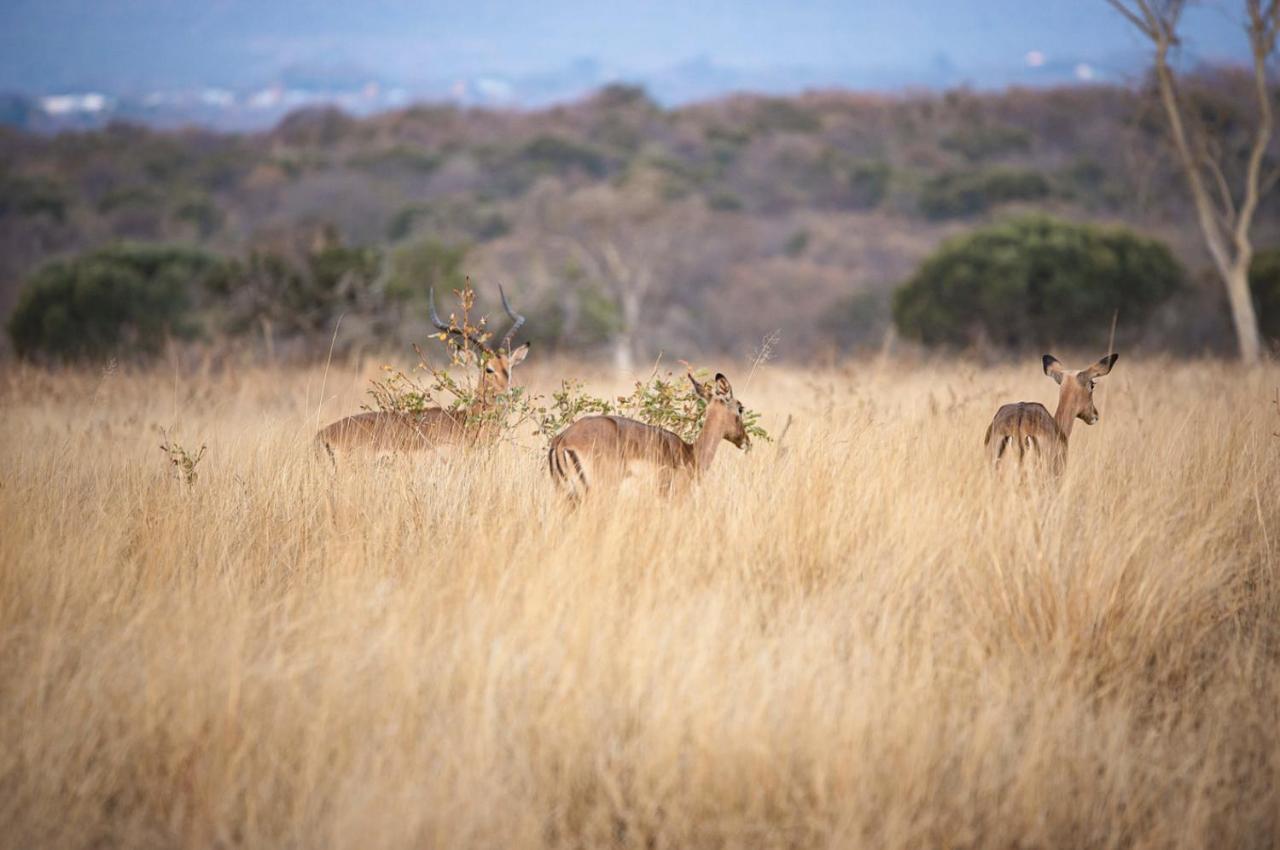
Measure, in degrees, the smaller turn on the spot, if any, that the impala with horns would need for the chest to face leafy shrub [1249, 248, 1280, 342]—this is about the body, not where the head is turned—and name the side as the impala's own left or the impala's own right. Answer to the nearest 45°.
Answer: approximately 45° to the impala's own left

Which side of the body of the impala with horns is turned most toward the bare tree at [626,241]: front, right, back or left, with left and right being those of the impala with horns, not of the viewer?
left

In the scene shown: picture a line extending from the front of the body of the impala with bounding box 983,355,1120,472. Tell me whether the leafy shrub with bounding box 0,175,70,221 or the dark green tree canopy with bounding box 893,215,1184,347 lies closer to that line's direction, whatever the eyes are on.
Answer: the dark green tree canopy

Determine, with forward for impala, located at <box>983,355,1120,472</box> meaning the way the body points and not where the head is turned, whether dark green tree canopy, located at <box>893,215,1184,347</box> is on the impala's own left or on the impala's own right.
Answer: on the impala's own left

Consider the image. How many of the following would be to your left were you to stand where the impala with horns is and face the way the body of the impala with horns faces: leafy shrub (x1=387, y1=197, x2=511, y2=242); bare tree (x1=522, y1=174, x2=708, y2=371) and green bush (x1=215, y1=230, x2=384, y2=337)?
3

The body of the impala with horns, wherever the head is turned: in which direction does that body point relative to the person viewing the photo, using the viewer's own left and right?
facing to the right of the viewer

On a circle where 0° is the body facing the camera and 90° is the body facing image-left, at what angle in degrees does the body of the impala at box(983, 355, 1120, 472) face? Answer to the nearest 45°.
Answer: approximately 225°

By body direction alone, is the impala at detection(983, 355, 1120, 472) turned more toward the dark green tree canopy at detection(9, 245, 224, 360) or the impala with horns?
the dark green tree canopy

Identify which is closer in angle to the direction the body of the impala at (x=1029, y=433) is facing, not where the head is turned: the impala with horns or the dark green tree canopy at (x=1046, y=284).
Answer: the dark green tree canopy

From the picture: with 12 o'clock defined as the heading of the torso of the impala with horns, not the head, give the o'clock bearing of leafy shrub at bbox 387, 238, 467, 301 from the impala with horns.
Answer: The leafy shrub is roughly at 9 o'clock from the impala with horns.

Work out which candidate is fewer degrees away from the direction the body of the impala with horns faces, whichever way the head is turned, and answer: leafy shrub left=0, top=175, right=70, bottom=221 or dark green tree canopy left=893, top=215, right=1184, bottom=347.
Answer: the dark green tree canopy

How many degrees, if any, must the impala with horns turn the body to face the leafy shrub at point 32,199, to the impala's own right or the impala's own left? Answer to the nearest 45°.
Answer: approximately 90° to the impala's own left
